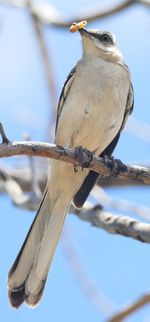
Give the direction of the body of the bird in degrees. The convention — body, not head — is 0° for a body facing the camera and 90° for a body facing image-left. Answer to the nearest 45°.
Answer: approximately 0°
